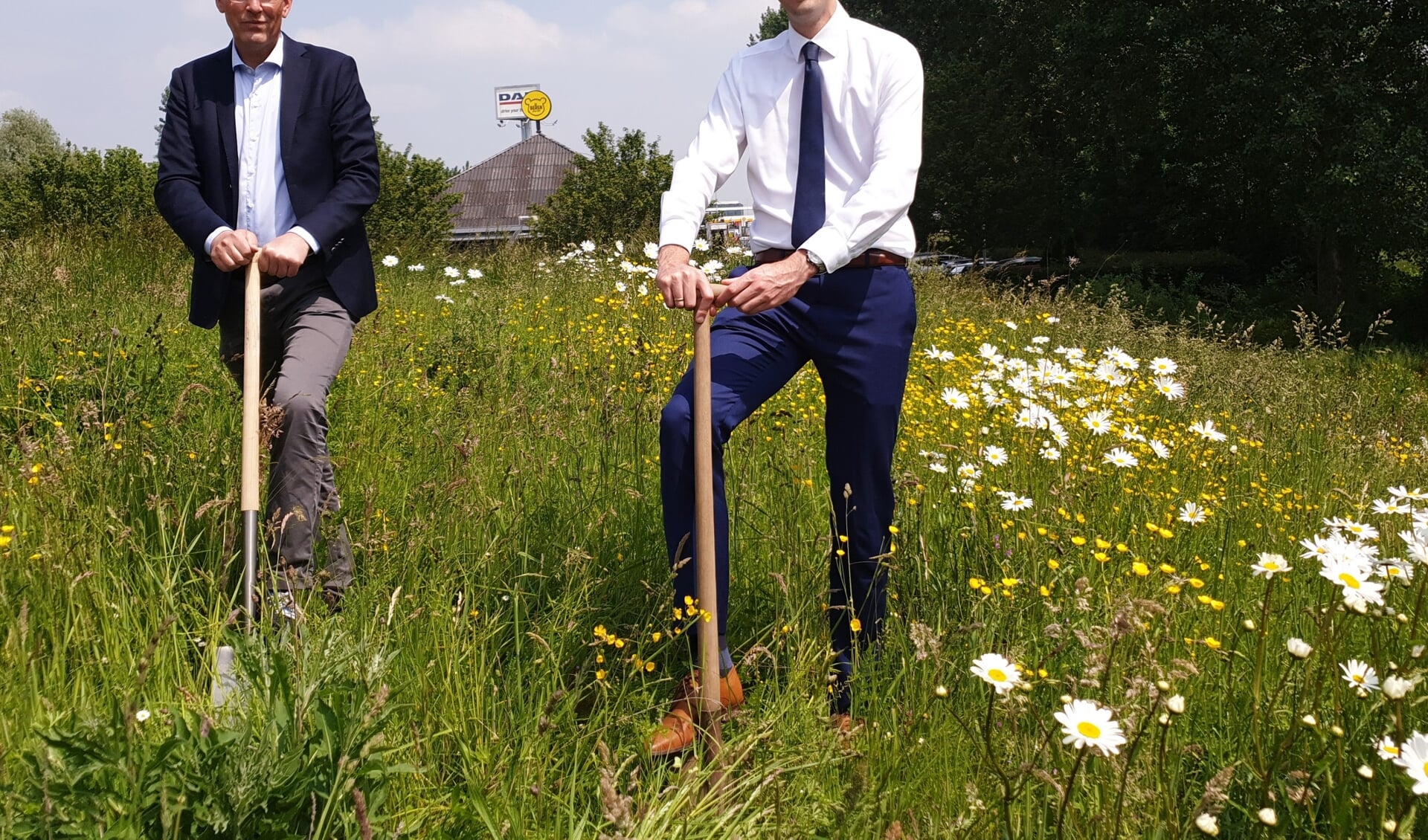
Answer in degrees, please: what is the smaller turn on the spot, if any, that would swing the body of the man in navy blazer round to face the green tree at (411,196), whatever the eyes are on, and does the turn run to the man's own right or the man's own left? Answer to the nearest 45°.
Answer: approximately 180°

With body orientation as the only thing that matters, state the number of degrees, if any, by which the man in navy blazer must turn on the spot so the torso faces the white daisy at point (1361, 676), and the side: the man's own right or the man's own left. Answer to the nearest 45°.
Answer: approximately 45° to the man's own left

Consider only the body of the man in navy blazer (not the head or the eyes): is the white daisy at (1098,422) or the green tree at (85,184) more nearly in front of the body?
the white daisy

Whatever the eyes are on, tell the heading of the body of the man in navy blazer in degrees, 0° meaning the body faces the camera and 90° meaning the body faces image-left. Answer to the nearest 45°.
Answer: approximately 0°

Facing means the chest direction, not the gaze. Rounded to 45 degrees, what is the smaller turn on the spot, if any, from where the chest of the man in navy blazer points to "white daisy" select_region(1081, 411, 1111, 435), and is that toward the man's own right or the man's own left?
approximately 90° to the man's own left

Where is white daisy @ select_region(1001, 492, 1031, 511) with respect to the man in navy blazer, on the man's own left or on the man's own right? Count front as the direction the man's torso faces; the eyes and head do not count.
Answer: on the man's own left

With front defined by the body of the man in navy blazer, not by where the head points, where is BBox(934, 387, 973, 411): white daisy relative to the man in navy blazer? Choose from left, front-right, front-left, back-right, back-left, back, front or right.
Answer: left

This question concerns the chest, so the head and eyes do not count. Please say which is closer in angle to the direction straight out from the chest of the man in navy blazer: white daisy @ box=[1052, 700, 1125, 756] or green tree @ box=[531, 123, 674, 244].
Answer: the white daisy

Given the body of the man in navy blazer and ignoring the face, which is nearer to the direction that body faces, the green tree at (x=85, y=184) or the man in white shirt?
the man in white shirt

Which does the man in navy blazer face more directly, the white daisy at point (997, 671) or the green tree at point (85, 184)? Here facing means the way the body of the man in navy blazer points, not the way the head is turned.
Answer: the white daisy

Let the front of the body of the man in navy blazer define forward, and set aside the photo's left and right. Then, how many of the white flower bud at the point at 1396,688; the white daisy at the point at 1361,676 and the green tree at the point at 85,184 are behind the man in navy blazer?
1
